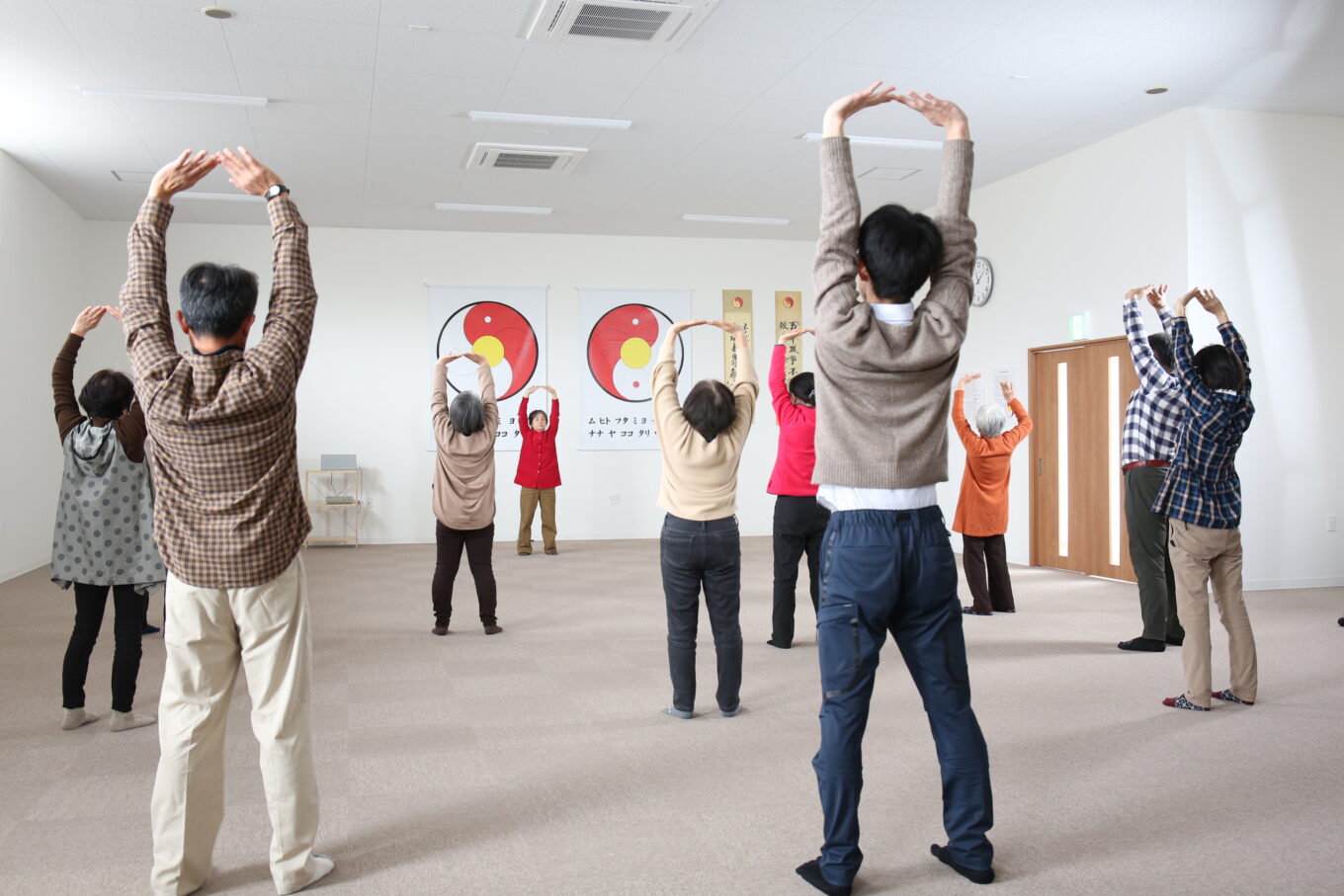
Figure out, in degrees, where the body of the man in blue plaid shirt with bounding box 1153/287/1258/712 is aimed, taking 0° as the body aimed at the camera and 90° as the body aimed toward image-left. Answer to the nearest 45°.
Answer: approximately 135°

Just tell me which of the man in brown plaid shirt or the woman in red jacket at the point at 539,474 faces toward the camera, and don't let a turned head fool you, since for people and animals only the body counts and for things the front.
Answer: the woman in red jacket

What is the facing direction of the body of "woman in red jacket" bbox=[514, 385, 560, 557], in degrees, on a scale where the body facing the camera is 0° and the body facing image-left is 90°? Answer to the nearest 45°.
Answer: approximately 0°

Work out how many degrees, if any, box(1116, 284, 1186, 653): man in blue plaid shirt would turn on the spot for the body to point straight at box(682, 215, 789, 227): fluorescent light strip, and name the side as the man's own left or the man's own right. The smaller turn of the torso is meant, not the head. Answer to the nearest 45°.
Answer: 0° — they already face it

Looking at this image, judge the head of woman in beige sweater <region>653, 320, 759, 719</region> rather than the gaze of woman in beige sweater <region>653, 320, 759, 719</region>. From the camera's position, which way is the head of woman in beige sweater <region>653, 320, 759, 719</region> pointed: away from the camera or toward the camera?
away from the camera

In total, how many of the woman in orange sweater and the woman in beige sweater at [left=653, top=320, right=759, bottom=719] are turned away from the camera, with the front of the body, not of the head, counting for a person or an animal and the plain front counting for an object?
2

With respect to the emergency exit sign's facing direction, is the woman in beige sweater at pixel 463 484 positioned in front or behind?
in front

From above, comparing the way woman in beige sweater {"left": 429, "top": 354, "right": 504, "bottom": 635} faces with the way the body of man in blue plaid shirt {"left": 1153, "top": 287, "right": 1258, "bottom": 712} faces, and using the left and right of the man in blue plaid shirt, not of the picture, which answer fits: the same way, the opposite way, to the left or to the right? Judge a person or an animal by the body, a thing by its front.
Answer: the same way

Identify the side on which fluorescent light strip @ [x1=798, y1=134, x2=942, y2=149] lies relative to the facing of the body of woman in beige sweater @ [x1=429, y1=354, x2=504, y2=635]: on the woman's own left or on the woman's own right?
on the woman's own right

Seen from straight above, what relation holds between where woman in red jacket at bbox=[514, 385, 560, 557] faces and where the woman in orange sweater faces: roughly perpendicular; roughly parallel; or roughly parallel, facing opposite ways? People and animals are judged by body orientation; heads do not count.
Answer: roughly parallel, facing opposite ways

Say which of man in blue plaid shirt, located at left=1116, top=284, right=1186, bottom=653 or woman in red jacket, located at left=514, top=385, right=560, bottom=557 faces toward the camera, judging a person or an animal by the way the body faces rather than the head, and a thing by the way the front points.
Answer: the woman in red jacket

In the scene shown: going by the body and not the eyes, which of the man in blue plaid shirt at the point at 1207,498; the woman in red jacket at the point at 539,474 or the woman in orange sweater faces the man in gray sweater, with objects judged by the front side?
the woman in red jacket

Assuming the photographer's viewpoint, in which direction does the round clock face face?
facing the viewer and to the left of the viewer

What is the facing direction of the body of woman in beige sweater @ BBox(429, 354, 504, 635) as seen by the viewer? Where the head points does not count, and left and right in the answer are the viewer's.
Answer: facing away from the viewer

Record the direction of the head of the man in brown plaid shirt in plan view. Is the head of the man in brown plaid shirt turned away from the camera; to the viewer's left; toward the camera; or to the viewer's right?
away from the camera

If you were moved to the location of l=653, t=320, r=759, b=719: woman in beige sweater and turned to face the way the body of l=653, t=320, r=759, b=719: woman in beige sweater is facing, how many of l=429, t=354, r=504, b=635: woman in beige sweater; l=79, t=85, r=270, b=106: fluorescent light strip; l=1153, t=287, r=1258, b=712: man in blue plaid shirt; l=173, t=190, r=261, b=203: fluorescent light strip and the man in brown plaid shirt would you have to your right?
1

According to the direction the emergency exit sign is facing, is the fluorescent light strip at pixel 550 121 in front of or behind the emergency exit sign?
in front

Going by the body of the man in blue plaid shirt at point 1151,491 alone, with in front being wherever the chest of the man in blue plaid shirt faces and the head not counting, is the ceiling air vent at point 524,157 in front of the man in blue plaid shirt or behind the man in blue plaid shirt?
in front

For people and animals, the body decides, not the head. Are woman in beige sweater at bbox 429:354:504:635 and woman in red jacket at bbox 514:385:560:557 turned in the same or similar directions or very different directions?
very different directions

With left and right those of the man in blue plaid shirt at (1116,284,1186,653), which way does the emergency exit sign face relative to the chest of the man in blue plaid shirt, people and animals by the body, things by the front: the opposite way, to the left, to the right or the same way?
to the left

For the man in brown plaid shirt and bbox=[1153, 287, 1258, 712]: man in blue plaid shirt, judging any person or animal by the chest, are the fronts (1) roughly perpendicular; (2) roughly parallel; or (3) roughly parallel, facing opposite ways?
roughly parallel

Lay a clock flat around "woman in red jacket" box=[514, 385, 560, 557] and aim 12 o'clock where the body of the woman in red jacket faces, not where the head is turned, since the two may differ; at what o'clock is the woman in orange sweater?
The woman in orange sweater is roughly at 11 o'clock from the woman in red jacket.

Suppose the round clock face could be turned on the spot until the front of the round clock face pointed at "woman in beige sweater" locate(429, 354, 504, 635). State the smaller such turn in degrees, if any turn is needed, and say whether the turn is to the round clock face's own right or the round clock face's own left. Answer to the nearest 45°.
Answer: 0° — it already faces them

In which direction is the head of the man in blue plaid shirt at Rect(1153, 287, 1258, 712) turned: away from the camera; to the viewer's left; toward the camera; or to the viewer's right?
away from the camera
